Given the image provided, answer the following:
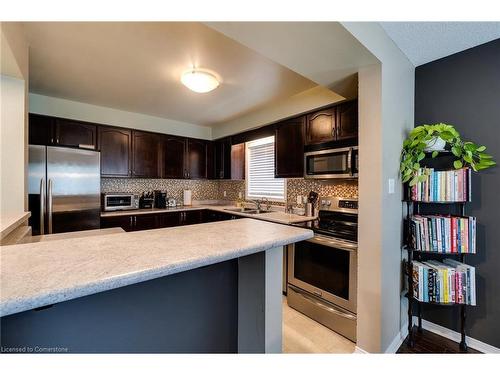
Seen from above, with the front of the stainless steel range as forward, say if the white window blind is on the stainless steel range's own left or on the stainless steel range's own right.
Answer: on the stainless steel range's own right

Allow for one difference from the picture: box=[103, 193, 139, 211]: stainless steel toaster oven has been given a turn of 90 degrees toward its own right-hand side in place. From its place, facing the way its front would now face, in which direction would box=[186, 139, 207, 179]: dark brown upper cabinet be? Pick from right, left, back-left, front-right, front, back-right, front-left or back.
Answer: back

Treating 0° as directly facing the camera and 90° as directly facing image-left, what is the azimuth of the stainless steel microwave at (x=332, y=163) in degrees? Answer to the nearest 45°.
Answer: approximately 45°

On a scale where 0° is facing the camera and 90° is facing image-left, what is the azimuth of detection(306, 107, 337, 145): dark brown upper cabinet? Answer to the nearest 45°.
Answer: approximately 45°

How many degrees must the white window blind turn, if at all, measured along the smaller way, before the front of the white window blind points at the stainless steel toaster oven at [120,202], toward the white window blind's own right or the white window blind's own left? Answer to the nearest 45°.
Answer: approximately 45° to the white window blind's own right

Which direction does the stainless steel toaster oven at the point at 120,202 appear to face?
toward the camera

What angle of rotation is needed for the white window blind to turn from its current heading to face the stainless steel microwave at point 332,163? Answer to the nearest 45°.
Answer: approximately 90° to its left

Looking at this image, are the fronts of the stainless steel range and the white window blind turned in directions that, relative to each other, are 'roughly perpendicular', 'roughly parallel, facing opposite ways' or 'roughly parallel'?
roughly parallel

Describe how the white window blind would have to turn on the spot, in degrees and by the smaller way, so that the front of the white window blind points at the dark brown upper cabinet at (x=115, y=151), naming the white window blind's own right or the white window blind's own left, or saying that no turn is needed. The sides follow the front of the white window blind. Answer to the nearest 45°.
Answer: approximately 45° to the white window blind's own right

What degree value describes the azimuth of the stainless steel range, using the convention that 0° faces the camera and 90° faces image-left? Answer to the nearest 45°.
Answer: approximately 45°

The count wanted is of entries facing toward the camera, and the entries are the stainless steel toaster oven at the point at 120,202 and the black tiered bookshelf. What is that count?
2

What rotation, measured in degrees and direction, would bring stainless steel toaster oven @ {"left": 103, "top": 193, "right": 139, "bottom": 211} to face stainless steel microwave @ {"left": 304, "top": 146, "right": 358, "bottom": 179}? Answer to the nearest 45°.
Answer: approximately 45° to its left

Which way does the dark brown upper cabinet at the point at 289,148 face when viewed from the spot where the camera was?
facing the viewer and to the left of the viewer

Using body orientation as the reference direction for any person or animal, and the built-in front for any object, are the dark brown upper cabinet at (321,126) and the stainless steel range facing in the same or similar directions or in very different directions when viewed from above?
same or similar directions

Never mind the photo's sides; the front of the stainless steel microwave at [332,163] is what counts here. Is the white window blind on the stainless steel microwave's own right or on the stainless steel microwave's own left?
on the stainless steel microwave's own right

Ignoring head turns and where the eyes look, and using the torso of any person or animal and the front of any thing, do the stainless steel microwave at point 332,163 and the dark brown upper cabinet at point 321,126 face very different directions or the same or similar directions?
same or similar directions
